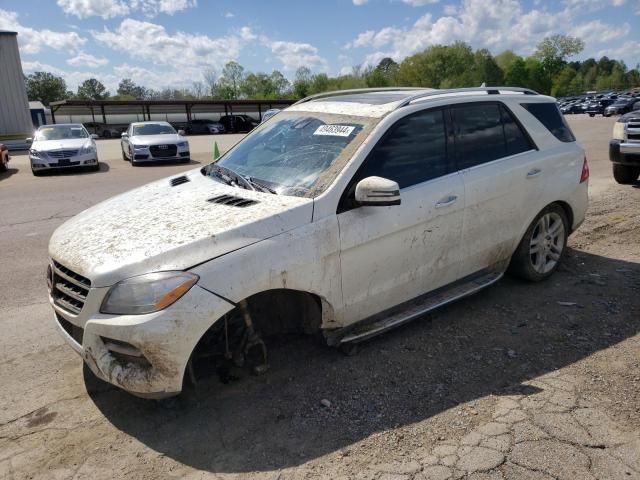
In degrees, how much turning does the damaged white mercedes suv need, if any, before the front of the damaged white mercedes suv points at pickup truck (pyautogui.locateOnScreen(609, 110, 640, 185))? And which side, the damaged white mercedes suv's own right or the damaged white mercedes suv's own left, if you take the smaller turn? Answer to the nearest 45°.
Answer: approximately 180°

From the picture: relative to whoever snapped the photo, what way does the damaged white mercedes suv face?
facing the viewer and to the left of the viewer

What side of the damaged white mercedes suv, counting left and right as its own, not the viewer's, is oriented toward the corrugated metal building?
right

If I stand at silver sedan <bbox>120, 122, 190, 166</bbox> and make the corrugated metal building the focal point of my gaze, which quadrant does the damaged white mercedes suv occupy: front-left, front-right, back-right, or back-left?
back-left

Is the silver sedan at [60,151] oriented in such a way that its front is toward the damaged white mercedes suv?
yes

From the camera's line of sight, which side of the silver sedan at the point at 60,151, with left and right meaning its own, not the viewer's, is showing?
front

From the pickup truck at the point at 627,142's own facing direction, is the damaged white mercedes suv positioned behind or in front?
in front

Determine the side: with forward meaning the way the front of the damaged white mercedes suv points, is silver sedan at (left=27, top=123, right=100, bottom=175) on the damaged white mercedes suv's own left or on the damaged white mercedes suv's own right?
on the damaged white mercedes suv's own right

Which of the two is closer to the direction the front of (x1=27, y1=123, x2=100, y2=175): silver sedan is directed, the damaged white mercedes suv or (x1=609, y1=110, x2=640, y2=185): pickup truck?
the damaged white mercedes suv

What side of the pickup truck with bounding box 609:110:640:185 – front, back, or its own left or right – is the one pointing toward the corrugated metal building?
right

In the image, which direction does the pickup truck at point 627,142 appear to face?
toward the camera

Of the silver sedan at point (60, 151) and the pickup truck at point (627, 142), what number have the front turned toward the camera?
2

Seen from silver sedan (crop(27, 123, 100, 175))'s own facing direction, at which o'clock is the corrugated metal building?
The corrugated metal building is roughly at 6 o'clock from the silver sedan.

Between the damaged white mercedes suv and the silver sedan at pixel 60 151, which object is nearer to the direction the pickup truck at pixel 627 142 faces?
the damaged white mercedes suv

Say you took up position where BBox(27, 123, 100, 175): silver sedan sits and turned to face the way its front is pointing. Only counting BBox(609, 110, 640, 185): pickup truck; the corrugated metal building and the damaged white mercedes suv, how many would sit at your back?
1
